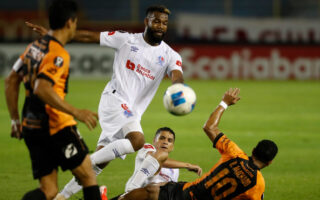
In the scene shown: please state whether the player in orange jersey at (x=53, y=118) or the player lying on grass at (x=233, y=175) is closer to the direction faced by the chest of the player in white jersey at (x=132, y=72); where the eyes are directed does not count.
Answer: the player lying on grass

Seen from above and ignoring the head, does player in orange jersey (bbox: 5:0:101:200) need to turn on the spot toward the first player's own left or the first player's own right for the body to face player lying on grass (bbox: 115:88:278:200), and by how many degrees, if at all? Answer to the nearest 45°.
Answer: approximately 45° to the first player's own right

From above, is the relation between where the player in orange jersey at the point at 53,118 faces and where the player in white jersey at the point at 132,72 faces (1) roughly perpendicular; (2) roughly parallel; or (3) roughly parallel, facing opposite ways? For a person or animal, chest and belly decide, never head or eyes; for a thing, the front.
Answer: roughly perpendicular

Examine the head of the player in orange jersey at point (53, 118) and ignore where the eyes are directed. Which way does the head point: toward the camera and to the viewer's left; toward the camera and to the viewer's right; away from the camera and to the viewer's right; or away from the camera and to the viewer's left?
away from the camera and to the viewer's right

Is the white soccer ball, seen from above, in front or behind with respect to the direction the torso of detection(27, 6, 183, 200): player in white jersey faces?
in front

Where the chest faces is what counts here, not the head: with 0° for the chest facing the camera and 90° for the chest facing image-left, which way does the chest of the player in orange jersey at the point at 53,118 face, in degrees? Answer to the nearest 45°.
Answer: approximately 225°

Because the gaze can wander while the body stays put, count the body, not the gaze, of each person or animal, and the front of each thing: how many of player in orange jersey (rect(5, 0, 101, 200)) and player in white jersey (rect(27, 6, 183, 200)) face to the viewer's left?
0

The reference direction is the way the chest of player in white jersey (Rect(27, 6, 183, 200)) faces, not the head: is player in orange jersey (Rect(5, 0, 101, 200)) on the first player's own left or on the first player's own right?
on the first player's own right

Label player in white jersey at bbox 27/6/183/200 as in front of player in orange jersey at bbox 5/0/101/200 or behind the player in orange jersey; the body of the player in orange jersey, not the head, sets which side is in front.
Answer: in front

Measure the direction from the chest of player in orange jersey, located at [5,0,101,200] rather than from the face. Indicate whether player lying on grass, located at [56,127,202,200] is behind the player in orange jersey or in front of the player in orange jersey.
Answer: in front
